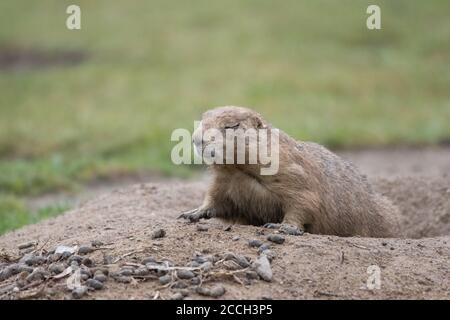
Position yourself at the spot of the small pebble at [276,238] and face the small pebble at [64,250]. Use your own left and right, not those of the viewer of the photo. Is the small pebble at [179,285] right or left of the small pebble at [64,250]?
left

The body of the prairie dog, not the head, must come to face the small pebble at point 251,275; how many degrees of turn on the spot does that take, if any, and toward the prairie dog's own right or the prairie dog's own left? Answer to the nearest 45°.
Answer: approximately 45° to the prairie dog's own left

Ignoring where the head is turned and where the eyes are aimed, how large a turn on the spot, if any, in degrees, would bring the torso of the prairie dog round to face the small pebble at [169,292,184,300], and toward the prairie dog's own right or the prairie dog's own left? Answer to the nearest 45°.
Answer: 0° — it already faces it

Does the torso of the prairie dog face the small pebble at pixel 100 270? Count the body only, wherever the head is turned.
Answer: yes

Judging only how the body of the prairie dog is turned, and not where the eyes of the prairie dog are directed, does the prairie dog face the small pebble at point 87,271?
yes

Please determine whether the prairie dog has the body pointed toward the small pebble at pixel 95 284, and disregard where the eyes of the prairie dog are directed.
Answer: yes

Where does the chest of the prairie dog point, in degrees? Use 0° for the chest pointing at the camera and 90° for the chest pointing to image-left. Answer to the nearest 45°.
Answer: approximately 45°

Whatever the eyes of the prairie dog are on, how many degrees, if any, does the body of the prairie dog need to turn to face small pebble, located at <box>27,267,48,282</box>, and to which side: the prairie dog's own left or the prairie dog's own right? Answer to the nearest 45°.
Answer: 0° — it already faces it

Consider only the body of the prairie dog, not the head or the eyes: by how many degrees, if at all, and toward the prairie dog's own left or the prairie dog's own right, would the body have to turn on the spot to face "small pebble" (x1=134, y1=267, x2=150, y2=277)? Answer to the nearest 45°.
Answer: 0° — it already faces it

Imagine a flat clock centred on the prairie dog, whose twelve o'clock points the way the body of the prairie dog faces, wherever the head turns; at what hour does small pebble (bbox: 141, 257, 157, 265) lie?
The small pebble is roughly at 12 o'clock from the prairie dog.
